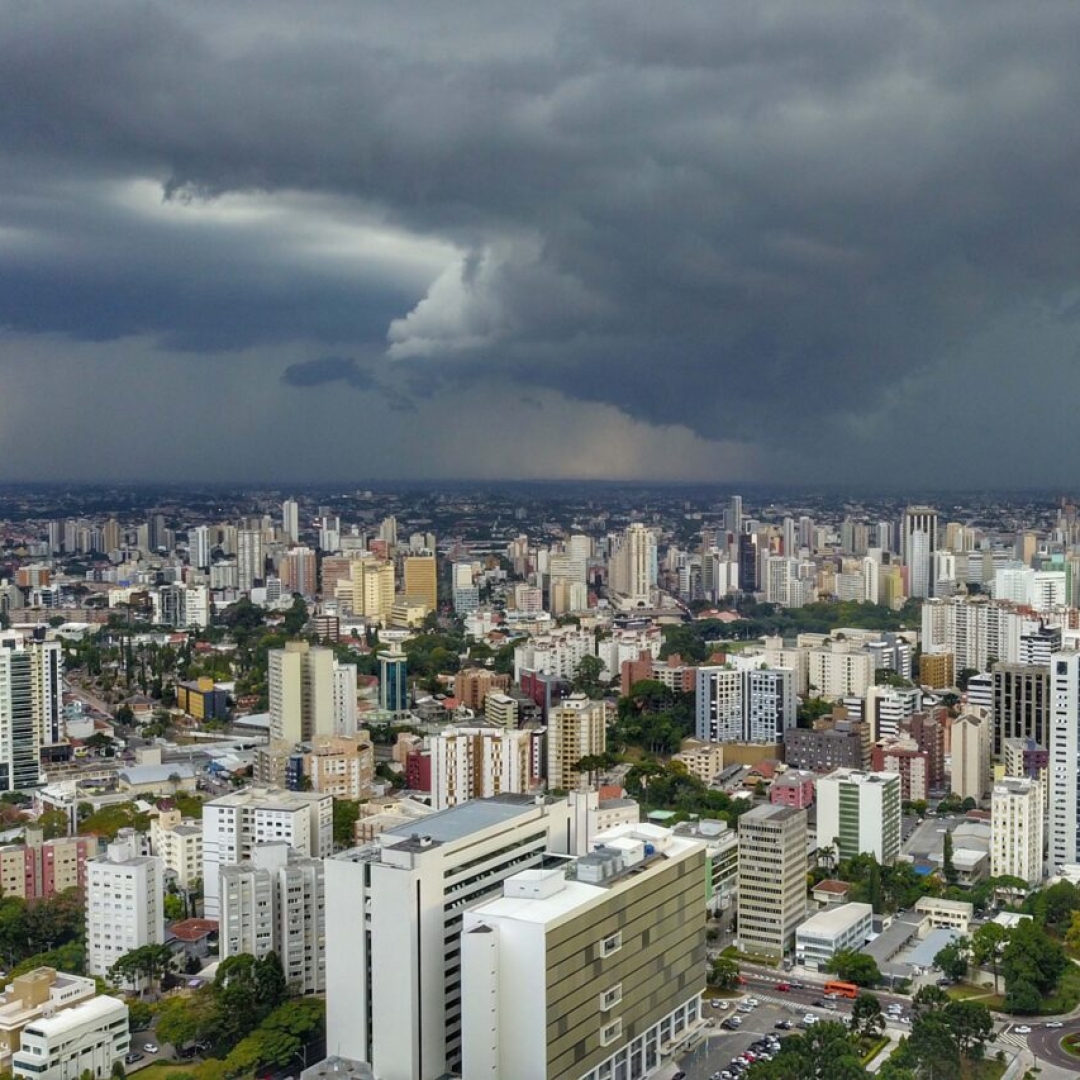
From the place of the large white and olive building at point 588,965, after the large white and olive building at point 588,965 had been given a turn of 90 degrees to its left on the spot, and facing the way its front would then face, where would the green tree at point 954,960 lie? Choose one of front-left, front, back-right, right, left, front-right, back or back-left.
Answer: front

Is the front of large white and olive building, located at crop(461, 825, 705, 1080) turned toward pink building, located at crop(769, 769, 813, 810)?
no

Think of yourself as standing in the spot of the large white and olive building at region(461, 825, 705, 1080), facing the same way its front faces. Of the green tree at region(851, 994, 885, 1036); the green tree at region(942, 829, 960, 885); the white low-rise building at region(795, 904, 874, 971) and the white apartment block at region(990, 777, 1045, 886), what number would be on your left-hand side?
4

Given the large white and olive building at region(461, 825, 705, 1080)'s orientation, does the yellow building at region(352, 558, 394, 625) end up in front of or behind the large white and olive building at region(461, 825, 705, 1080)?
behind

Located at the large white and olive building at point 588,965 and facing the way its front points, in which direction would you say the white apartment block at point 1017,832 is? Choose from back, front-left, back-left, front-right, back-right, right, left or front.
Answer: left

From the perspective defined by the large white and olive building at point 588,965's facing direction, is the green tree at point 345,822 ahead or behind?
behind

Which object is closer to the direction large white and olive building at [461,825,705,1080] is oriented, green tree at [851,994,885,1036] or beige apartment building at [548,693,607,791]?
the green tree

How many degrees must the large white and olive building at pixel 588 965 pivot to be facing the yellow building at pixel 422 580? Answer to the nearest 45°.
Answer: approximately 135° to its left

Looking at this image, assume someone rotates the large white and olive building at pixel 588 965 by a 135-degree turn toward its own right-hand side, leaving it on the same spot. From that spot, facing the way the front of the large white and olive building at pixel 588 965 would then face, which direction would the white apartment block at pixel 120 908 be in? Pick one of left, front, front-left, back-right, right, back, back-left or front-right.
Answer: front-right

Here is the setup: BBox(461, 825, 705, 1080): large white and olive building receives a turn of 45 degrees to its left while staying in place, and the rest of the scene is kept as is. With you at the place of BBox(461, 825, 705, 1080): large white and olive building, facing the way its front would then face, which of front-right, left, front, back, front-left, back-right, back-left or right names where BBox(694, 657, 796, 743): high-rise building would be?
left

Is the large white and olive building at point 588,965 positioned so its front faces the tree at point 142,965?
no

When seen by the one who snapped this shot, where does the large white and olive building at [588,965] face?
facing the viewer and to the right of the viewer

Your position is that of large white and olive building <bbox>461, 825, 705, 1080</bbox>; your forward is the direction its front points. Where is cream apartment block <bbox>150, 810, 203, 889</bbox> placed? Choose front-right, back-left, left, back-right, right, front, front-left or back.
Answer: back

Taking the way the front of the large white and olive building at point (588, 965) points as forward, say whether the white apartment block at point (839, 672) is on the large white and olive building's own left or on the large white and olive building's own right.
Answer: on the large white and olive building's own left

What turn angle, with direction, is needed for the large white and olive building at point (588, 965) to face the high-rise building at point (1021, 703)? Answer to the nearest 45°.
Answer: approximately 90° to its left

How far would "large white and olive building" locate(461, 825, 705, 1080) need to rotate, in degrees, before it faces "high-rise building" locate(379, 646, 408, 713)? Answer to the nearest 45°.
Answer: approximately 135° to its left

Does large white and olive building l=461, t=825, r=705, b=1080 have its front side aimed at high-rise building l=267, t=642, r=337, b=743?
no

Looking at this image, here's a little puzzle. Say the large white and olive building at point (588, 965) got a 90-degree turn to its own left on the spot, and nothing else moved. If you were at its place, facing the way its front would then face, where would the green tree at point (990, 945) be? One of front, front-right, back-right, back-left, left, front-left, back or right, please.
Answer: front

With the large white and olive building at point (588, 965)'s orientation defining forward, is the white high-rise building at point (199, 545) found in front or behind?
behind

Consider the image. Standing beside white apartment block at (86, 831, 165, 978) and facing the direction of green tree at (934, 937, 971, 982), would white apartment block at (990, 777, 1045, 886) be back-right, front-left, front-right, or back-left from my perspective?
front-left

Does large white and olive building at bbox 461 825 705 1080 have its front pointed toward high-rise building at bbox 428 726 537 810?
no
